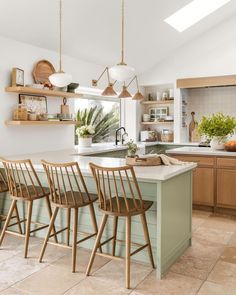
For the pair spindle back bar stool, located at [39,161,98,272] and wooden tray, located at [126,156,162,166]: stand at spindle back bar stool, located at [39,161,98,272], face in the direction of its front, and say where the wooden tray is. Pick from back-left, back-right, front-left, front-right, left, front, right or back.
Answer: front-right

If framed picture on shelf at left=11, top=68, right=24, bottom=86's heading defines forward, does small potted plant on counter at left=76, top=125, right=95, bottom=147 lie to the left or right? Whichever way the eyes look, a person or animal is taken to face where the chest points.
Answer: on its left

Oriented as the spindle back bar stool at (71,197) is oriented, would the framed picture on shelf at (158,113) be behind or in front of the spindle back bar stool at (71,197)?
in front

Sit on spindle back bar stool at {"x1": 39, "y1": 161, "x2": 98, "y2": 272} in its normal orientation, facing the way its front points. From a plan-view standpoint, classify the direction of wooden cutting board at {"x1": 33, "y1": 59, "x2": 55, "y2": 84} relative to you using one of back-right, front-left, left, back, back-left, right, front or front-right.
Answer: front-left

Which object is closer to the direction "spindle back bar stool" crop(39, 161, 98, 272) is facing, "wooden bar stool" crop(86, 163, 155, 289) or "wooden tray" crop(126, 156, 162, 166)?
the wooden tray

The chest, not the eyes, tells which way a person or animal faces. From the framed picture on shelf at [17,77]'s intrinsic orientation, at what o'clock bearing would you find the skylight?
The skylight is roughly at 10 o'clock from the framed picture on shelf.

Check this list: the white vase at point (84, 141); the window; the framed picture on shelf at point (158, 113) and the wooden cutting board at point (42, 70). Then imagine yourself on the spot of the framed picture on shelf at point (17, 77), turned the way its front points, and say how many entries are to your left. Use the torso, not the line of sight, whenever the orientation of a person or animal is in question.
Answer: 4

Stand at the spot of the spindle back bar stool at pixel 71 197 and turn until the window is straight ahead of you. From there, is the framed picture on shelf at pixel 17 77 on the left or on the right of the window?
left

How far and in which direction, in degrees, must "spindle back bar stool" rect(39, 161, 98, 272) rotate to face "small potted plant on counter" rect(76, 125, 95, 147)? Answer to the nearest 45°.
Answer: approximately 45° to its left

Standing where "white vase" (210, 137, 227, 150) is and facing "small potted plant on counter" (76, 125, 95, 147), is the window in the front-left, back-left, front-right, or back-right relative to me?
front-right

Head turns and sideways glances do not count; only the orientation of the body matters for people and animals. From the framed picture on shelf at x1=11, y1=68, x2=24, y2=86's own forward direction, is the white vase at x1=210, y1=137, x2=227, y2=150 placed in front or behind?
in front

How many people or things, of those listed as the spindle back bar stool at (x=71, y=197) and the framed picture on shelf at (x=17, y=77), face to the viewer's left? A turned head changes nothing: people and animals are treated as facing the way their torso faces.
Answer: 0

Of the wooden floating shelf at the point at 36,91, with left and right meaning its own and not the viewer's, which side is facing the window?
left

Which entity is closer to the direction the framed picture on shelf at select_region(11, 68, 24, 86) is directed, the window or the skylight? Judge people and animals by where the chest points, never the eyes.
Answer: the skylight

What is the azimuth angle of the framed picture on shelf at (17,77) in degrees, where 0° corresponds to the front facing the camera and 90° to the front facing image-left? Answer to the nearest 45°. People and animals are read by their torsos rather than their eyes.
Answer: approximately 315°

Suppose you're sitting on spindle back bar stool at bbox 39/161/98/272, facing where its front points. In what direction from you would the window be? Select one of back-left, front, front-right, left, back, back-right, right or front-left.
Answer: front-left

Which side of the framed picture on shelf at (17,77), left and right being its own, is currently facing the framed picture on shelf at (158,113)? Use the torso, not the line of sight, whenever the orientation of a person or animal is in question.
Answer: left

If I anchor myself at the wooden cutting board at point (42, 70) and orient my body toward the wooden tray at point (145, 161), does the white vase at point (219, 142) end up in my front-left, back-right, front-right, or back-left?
front-left

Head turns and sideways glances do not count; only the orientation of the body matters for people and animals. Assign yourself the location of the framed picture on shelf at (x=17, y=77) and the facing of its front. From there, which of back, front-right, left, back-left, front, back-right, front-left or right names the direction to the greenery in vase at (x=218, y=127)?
front-left
